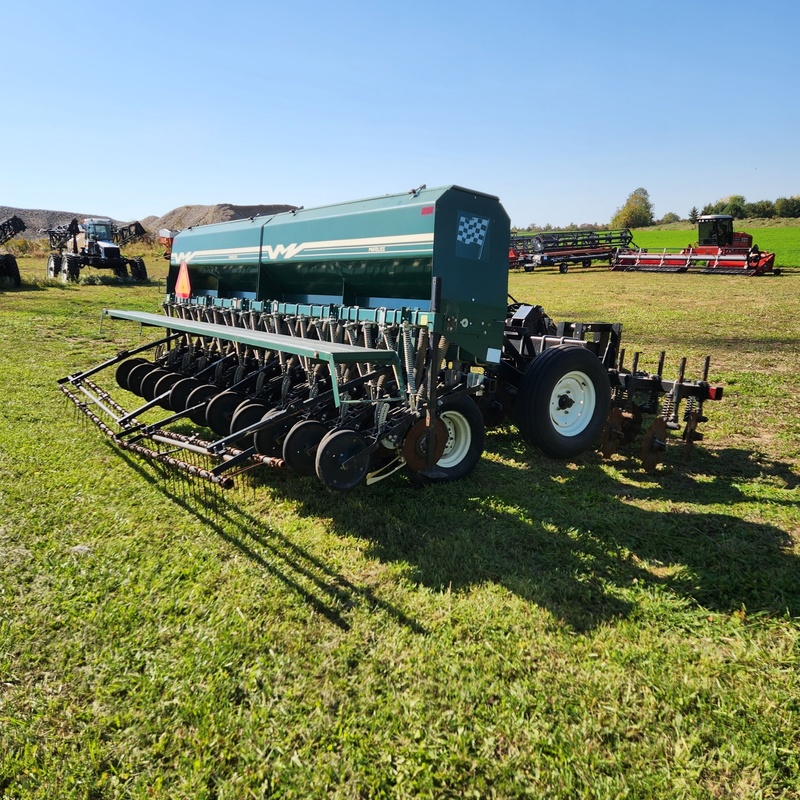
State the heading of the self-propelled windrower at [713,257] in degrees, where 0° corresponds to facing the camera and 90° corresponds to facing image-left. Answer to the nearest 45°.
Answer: approximately 45°

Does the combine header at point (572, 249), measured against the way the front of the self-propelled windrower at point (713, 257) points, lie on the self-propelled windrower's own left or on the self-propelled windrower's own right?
on the self-propelled windrower's own right
